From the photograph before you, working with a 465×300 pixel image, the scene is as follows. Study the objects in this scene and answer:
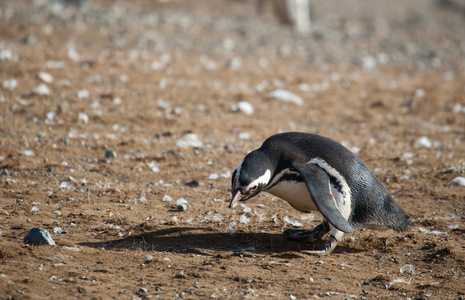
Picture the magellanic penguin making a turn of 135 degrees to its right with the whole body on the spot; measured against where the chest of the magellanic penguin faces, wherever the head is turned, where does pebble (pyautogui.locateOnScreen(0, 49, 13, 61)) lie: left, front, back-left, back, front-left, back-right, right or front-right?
left

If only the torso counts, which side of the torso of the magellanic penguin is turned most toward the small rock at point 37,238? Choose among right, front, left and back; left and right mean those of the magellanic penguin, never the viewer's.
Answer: front

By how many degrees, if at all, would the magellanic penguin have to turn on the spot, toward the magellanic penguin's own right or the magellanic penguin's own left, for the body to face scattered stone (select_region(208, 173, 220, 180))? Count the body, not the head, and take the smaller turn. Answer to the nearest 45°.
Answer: approximately 45° to the magellanic penguin's own right

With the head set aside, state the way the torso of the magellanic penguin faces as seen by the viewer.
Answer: to the viewer's left

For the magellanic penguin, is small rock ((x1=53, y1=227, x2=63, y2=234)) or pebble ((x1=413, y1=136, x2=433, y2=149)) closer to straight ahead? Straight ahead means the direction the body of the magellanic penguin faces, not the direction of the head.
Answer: the small rock

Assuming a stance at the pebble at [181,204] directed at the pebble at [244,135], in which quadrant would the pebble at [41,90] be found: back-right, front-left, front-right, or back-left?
front-left

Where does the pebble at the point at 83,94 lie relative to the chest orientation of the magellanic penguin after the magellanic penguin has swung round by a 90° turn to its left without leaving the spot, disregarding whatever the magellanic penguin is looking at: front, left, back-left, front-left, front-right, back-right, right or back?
back-right

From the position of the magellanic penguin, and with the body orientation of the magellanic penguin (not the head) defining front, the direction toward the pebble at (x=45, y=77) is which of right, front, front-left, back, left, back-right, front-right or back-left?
front-right

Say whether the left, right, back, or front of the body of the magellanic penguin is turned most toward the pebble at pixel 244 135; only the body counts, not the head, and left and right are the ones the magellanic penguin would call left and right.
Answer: right

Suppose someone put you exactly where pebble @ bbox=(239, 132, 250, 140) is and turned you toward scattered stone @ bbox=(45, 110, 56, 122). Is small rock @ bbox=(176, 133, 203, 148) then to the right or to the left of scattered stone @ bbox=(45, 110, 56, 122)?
left

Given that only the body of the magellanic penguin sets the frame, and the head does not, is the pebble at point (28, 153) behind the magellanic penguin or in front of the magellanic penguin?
in front
